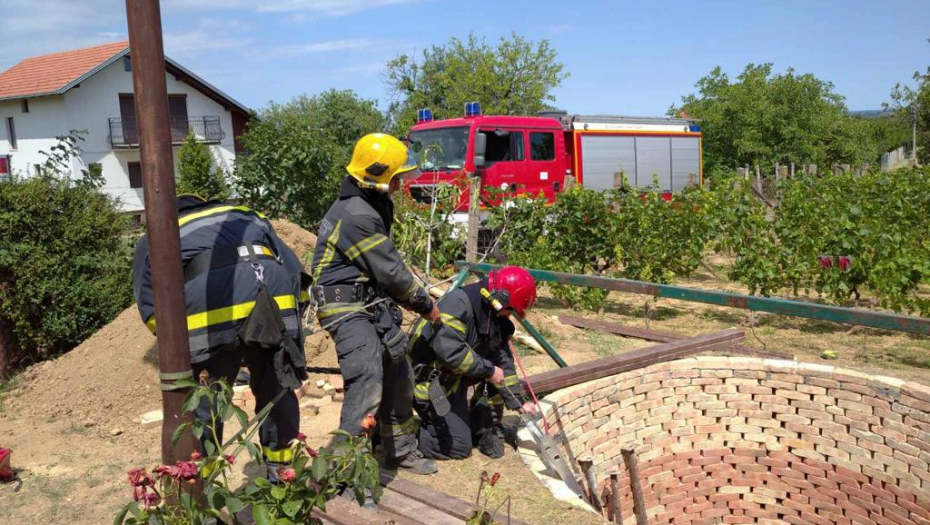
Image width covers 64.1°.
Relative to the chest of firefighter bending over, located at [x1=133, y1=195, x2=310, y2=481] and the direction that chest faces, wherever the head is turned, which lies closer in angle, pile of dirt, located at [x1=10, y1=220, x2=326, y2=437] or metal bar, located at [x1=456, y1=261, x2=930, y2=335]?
the pile of dirt

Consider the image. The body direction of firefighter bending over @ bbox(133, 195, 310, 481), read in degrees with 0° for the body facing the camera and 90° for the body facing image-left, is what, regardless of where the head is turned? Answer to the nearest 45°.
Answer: approximately 135°

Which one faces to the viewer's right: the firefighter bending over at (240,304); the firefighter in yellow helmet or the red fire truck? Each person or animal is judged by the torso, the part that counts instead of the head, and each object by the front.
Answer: the firefighter in yellow helmet

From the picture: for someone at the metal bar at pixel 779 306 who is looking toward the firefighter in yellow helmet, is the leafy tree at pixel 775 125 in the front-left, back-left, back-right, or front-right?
back-right

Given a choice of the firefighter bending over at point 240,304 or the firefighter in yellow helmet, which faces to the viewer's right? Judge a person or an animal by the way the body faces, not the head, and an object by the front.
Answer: the firefighter in yellow helmet

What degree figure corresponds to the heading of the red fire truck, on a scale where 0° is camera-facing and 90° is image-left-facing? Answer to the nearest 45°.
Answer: approximately 45°

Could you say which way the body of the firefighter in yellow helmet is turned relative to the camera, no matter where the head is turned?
to the viewer's right

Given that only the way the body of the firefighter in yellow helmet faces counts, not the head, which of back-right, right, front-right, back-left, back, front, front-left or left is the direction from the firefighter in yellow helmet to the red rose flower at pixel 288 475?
right

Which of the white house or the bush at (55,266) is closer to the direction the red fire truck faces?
the bush

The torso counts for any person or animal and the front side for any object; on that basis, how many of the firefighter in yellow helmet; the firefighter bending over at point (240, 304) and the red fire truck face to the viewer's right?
1

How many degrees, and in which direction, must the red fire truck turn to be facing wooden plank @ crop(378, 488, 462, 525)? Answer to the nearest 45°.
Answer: approximately 45° to its left

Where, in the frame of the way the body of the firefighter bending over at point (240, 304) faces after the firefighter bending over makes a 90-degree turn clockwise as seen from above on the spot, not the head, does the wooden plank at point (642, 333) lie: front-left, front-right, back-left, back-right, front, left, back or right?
front

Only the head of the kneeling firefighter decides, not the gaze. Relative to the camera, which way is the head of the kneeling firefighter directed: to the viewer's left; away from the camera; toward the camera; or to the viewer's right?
to the viewer's right

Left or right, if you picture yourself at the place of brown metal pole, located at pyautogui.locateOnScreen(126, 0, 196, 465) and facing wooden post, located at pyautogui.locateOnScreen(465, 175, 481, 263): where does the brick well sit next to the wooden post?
right

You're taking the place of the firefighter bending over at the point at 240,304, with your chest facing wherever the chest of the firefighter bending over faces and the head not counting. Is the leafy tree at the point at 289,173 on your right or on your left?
on your right

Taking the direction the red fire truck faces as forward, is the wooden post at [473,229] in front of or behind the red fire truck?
in front
